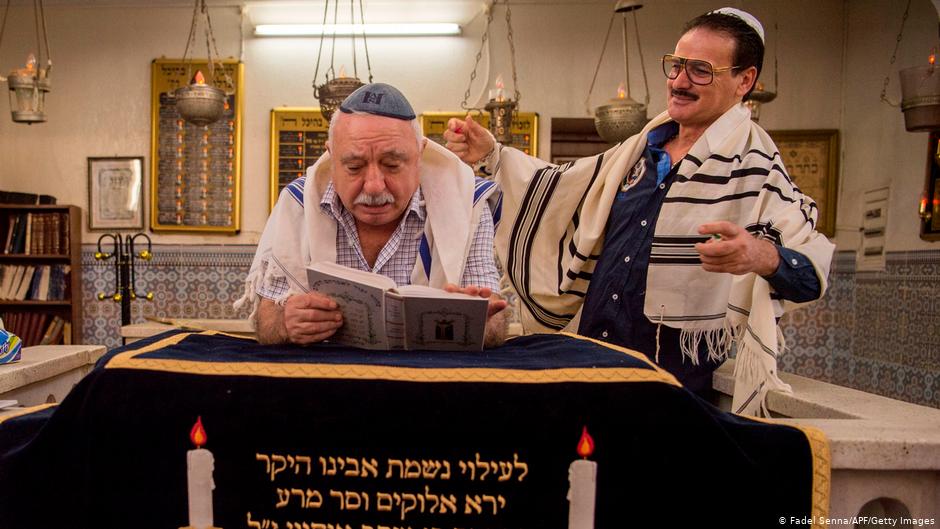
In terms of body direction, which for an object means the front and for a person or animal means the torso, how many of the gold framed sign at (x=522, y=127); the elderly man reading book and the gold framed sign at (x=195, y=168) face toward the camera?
3

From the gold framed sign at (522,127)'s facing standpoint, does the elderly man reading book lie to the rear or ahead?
ahead

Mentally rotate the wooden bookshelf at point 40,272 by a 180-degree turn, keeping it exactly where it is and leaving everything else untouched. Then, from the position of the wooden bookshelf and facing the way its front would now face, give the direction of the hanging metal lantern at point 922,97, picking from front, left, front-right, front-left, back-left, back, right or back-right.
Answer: back-right

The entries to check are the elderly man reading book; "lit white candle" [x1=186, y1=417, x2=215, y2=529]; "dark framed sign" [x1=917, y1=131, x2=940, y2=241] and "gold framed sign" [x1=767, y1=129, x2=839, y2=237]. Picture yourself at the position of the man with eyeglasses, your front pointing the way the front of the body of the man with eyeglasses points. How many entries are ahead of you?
2

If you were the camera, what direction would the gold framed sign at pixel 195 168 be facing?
facing the viewer

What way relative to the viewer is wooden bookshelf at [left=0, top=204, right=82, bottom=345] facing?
toward the camera

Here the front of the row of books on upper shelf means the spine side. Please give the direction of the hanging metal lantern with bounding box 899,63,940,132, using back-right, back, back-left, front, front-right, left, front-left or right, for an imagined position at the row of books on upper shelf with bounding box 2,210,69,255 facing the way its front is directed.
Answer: front-left

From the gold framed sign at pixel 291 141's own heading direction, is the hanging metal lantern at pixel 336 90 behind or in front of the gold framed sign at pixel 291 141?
in front

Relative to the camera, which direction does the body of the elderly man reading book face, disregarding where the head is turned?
toward the camera

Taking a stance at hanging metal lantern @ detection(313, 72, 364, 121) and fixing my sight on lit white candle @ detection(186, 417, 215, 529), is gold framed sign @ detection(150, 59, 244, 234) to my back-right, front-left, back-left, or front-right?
back-right

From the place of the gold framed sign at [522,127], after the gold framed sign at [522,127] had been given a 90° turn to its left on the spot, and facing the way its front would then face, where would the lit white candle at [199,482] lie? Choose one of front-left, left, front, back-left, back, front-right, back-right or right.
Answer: right

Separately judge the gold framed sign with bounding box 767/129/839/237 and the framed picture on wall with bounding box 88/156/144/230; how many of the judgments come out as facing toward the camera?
2

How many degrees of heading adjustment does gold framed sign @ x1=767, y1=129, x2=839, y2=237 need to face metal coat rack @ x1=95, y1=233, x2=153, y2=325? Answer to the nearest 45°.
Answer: approximately 45° to its right

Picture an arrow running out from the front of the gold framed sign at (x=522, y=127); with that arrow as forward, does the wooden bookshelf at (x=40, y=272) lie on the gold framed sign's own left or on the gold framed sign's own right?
on the gold framed sign's own right
